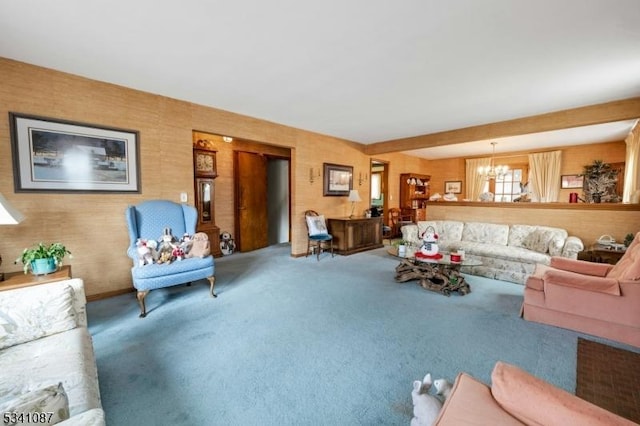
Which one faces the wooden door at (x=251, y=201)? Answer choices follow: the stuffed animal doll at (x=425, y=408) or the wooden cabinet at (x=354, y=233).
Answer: the stuffed animal doll

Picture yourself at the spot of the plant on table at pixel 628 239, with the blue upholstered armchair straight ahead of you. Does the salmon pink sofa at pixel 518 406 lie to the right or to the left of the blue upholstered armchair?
left

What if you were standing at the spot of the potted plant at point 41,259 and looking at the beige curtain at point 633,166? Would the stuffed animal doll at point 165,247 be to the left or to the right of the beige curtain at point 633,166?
left

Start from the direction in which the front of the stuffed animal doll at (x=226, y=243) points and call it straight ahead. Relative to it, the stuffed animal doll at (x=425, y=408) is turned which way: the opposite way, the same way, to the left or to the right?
the opposite way

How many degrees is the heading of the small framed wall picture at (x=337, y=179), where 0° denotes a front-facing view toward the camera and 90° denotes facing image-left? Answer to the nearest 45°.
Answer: approximately 315°

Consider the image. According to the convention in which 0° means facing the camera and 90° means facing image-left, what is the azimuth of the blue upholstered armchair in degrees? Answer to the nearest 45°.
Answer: approximately 315°

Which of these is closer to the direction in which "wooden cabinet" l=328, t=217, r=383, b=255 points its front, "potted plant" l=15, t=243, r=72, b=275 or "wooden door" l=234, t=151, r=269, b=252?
the potted plant

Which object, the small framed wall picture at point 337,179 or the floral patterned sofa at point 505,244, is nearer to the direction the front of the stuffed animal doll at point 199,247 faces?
the floral patterned sofa

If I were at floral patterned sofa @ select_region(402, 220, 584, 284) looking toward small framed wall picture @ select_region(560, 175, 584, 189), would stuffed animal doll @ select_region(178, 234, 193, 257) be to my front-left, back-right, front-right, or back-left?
back-left

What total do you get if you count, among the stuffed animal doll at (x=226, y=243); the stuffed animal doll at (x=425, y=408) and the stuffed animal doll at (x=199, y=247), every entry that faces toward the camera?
2
